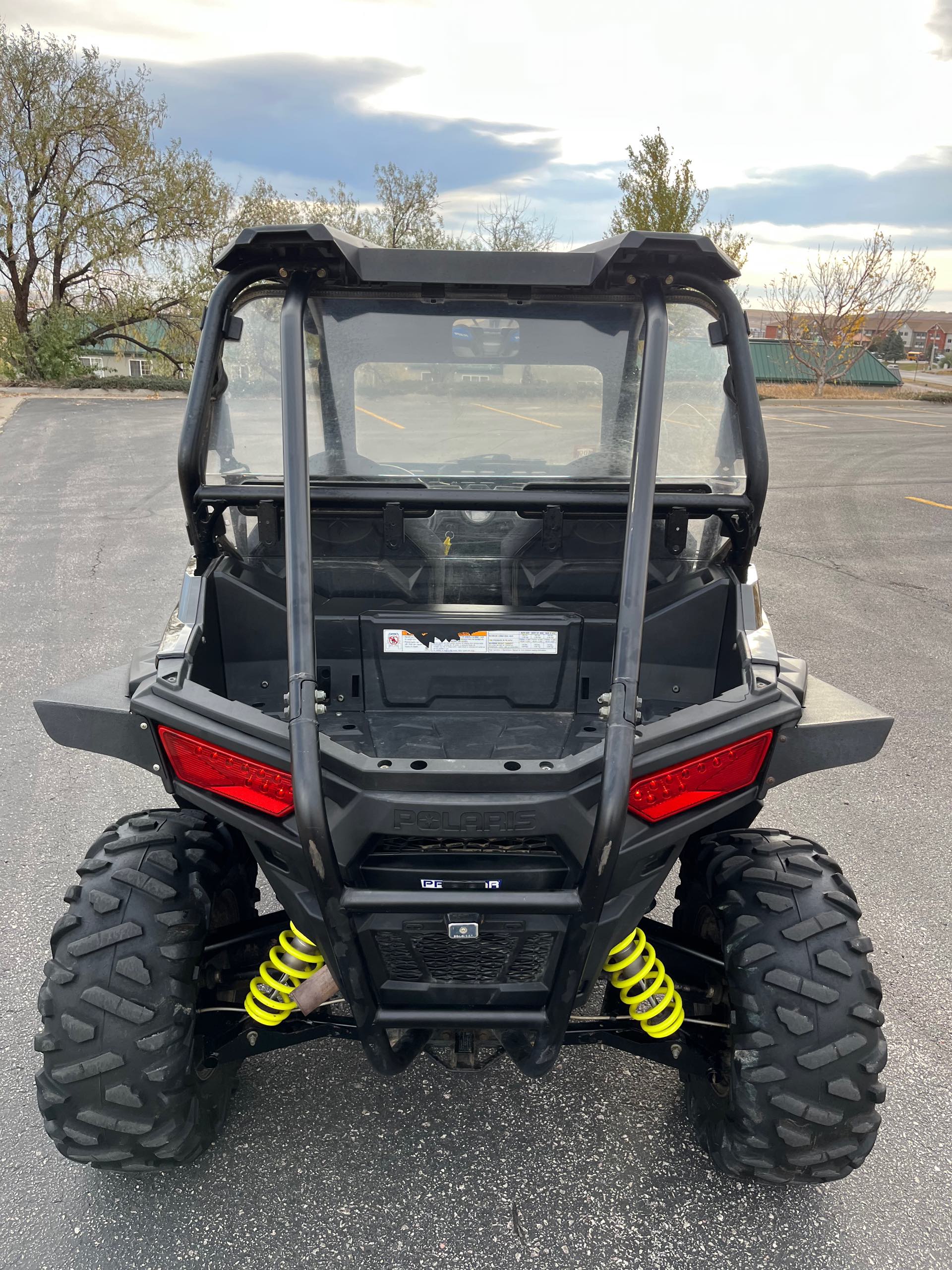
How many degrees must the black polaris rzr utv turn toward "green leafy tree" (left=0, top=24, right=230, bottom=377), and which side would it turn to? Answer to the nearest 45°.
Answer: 0° — it already faces it

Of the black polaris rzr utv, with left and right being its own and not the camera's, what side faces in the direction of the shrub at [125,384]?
front

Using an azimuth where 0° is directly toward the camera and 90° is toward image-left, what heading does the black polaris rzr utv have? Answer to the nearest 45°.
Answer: approximately 180°
